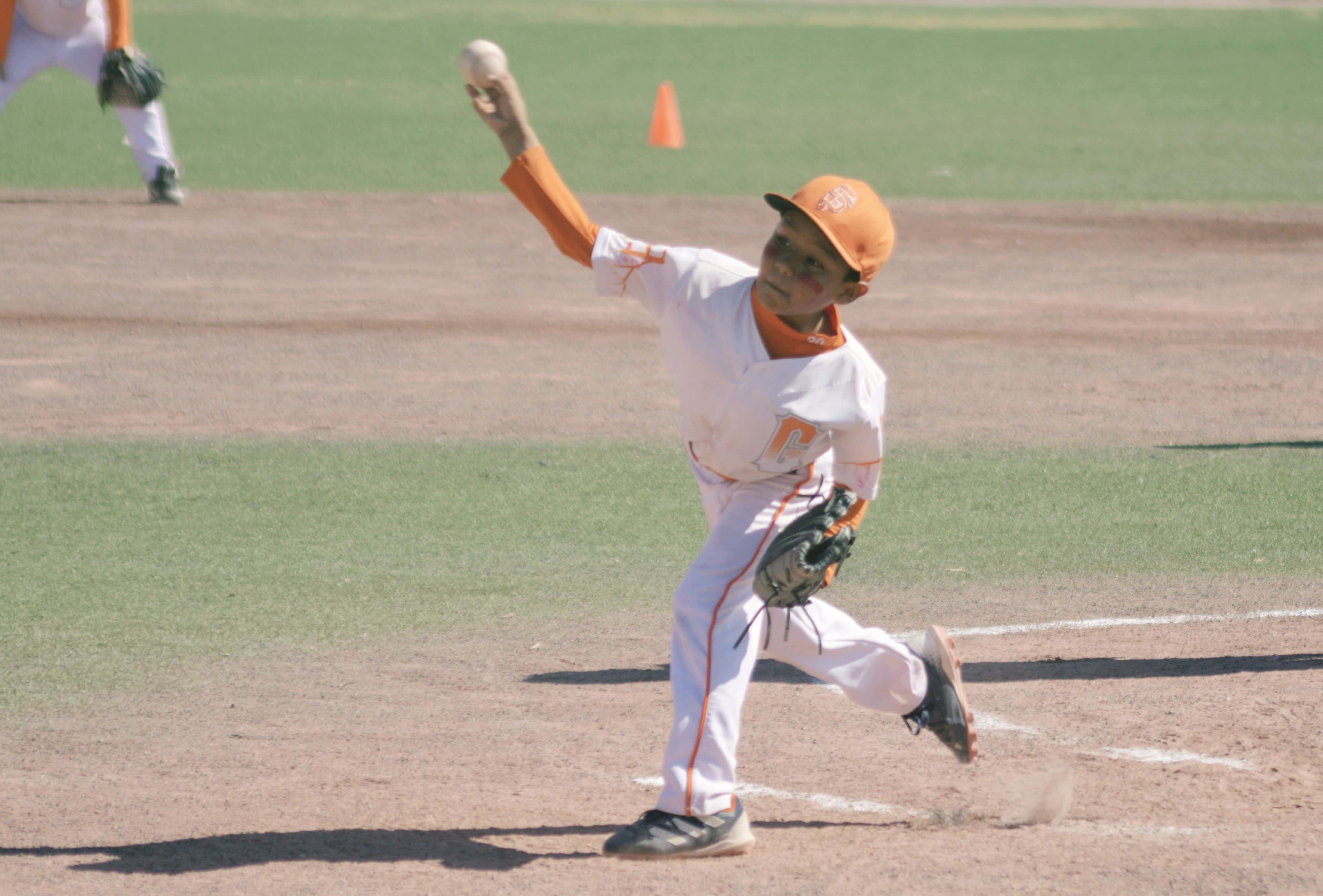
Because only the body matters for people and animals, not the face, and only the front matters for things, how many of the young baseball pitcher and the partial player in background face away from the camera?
0

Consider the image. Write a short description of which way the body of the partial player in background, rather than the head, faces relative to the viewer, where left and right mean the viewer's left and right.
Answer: facing the viewer

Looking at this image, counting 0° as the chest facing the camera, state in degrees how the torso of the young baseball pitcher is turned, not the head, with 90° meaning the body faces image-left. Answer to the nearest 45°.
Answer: approximately 45°

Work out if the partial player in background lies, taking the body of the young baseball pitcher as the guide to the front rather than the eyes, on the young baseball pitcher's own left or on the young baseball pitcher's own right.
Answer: on the young baseball pitcher's own right

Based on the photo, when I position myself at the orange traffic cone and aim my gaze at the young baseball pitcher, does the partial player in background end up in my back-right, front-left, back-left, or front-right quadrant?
front-right

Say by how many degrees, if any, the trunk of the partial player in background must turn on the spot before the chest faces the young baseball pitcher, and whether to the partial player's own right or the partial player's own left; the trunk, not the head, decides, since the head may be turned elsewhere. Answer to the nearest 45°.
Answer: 0° — they already face them

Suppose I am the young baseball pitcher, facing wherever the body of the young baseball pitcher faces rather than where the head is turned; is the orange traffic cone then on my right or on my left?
on my right

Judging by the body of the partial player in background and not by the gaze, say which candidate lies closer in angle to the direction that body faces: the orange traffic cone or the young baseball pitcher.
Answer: the young baseball pitcher

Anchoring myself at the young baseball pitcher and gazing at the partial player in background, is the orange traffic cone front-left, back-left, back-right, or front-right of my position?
front-right
